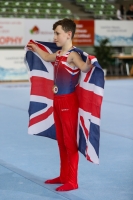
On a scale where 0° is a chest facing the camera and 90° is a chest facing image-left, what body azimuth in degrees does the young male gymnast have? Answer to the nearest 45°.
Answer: approximately 45°
